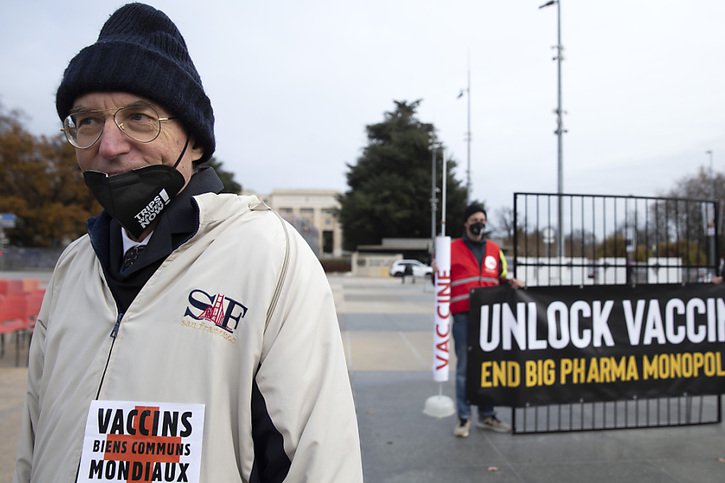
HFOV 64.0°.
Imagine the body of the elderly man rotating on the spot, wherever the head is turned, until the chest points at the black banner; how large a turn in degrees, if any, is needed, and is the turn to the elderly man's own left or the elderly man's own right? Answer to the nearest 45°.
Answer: approximately 180°

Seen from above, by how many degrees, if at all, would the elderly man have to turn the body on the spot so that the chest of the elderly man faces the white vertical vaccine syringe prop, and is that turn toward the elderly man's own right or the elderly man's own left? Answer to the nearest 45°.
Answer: approximately 180°

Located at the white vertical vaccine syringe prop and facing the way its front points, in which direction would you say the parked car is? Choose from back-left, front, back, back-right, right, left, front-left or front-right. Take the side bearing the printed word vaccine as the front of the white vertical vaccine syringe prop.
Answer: back

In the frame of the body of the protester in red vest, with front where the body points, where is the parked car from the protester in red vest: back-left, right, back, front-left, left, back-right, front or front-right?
back

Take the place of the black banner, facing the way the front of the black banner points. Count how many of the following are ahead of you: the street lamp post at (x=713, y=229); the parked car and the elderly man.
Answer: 1

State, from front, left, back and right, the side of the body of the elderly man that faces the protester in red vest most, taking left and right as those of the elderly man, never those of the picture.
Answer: back
